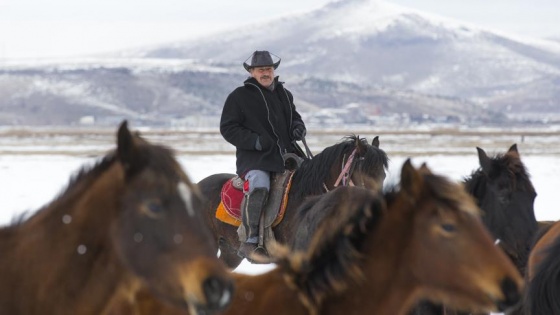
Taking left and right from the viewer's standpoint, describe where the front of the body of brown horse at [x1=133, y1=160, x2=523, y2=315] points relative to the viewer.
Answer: facing to the right of the viewer

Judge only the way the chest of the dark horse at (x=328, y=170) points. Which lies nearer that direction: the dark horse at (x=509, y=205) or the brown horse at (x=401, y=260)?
the dark horse

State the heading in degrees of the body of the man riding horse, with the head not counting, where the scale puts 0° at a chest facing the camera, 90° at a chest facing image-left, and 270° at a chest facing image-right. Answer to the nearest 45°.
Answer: approximately 315°

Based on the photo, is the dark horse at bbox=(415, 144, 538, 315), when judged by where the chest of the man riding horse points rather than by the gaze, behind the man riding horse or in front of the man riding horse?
in front

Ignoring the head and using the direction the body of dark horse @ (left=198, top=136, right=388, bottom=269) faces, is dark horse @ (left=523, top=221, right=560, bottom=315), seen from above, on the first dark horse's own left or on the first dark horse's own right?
on the first dark horse's own right

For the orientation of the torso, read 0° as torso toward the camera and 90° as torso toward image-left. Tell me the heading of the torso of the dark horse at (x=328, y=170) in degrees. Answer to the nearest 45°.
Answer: approximately 270°

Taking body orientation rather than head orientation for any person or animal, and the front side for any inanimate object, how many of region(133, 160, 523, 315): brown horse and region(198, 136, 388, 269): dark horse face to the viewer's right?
2
